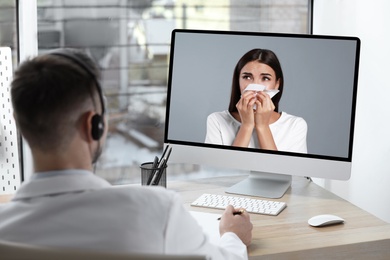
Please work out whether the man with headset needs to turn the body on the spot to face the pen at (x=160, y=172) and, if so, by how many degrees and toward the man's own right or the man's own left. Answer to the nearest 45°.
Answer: approximately 45° to the man's own left

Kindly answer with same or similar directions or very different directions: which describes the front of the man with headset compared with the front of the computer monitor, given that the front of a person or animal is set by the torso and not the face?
very different directions

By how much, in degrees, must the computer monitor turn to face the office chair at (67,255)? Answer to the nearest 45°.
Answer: approximately 45° to its left

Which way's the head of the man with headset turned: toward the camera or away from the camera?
away from the camera

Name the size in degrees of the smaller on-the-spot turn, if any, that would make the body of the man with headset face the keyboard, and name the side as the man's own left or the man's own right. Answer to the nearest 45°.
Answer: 0° — they already face it

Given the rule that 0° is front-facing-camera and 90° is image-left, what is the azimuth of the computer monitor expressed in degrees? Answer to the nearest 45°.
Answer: approximately 45°

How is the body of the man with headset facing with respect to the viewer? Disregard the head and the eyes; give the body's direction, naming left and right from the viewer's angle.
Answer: facing away from the viewer and to the right of the viewer
